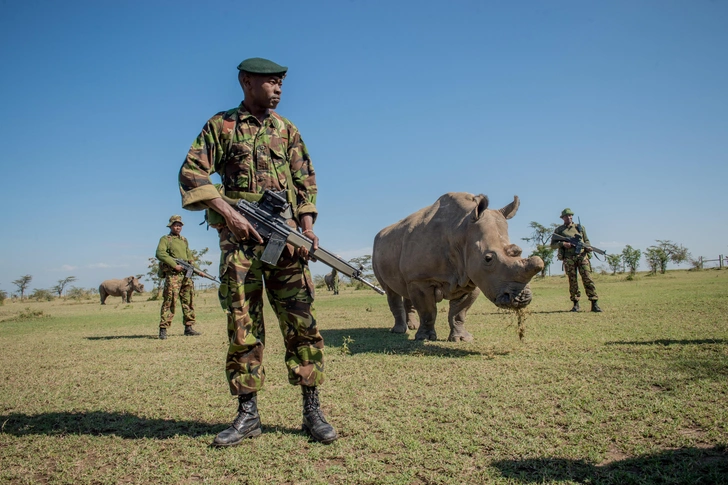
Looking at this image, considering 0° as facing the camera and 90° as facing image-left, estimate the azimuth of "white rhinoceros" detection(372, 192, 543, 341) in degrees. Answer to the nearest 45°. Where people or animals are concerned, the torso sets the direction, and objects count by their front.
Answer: approximately 315°

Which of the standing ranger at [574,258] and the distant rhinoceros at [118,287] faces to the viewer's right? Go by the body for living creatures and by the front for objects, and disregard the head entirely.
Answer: the distant rhinoceros

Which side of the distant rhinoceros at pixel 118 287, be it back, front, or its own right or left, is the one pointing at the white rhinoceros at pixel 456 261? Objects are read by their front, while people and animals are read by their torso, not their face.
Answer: right

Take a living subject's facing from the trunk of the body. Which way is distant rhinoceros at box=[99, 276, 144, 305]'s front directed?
to the viewer's right

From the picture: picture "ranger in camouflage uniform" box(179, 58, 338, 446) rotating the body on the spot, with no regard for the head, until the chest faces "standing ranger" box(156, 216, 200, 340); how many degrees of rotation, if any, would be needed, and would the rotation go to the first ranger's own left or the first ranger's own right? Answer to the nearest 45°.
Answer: approximately 180°

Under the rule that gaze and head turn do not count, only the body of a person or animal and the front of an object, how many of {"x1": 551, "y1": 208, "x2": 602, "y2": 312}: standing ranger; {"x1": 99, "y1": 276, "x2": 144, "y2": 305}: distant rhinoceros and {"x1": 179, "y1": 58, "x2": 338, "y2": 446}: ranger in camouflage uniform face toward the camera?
2

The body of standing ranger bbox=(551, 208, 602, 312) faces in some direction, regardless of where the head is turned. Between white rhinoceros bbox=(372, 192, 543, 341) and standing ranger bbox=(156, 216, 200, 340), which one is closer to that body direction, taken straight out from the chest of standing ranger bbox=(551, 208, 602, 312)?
the white rhinoceros

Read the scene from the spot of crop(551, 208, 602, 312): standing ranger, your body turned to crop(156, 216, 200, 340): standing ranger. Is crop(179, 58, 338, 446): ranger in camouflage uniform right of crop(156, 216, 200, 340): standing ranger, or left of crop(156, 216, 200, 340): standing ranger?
left

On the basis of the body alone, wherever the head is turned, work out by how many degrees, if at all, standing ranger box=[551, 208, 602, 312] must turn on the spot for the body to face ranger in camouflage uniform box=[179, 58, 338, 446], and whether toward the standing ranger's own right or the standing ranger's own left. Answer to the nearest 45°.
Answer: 0° — they already face them

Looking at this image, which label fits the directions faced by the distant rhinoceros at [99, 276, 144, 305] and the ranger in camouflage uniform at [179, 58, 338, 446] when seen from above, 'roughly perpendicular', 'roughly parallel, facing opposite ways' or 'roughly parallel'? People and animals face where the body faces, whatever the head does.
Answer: roughly perpendicular

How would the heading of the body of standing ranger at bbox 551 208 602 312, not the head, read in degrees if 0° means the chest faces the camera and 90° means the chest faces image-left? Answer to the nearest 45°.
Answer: approximately 0°
